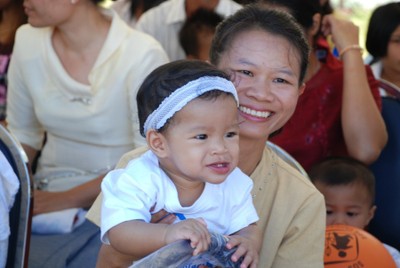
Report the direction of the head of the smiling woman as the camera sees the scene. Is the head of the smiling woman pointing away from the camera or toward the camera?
toward the camera

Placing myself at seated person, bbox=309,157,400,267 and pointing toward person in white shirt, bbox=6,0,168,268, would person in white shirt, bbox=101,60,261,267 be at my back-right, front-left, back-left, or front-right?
front-left

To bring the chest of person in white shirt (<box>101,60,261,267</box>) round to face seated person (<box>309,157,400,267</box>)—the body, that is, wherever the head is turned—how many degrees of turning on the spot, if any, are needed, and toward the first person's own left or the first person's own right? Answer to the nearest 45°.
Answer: approximately 90° to the first person's own left

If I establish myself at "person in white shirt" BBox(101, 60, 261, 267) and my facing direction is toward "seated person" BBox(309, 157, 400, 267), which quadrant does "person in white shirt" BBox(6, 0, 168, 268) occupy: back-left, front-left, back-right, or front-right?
front-left

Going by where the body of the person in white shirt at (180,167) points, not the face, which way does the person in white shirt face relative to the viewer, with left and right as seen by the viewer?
facing the viewer and to the right of the viewer

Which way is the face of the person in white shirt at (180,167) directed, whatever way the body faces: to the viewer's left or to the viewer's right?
to the viewer's right

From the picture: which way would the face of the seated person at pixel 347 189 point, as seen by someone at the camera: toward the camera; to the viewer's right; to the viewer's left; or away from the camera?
toward the camera

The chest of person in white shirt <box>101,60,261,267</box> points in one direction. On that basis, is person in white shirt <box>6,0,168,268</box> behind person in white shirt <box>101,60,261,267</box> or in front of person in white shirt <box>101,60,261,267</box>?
behind
